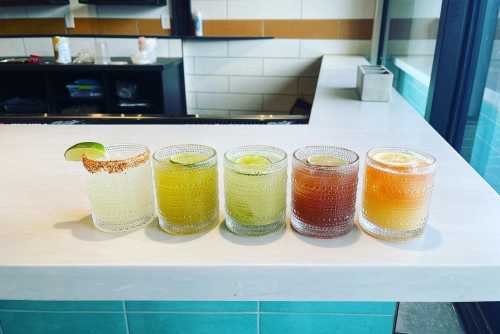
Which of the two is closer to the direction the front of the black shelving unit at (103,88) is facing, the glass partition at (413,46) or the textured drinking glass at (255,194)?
the textured drinking glass

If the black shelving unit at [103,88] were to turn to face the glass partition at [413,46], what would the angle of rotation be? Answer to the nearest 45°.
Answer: approximately 45° to its left

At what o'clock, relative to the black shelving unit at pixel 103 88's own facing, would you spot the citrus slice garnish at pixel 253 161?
The citrus slice garnish is roughly at 12 o'clock from the black shelving unit.

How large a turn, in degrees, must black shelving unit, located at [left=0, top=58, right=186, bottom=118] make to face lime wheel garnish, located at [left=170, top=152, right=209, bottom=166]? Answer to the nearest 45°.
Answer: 0° — it already faces it

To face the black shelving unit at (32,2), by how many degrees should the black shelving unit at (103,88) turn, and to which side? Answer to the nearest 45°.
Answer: approximately 135° to its right

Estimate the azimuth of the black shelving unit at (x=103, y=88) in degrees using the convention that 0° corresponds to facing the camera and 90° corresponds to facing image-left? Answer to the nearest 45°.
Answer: approximately 0°

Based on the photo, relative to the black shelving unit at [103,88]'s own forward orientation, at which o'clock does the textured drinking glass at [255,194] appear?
The textured drinking glass is roughly at 12 o'clock from the black shelving unit.

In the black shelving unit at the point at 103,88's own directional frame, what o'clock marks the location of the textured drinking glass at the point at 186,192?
The textured drinking glass is roughly at 12 o'clock from the black shelving unit.
